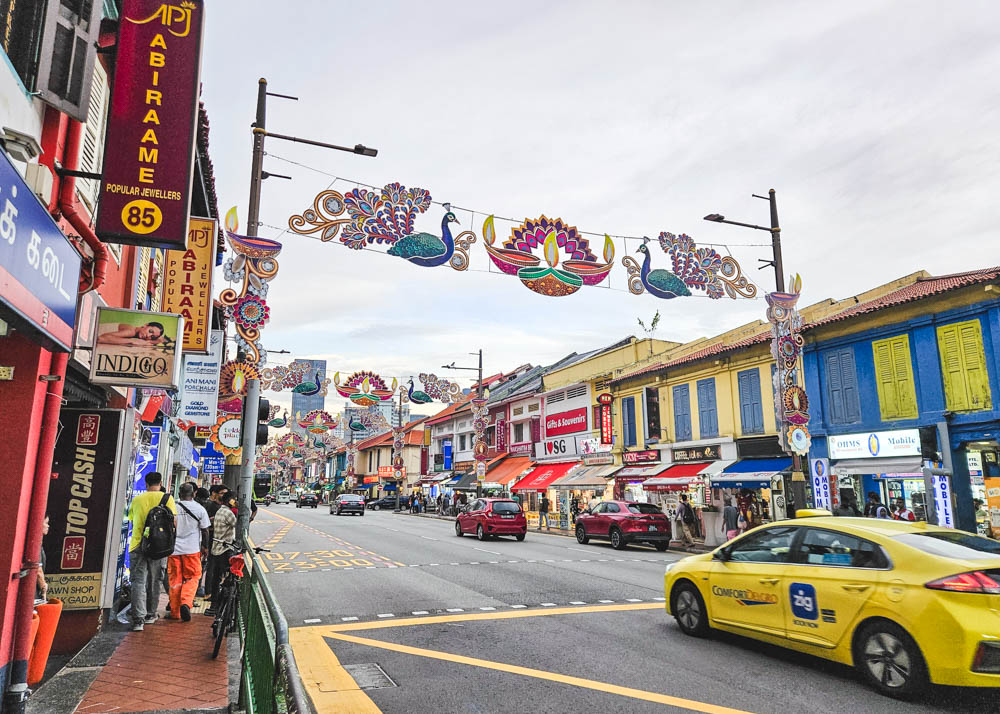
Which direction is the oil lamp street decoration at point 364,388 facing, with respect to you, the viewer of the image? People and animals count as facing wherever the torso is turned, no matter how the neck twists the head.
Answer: facing the viewer

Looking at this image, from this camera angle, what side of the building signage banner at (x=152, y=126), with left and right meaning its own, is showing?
front

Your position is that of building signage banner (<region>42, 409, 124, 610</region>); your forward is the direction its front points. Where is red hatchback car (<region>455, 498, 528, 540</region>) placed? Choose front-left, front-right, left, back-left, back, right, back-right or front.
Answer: back-left

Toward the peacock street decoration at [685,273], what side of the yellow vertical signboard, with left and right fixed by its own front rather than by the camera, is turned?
left

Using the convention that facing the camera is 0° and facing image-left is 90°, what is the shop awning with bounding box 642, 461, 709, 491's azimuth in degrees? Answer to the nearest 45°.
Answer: approximately 45°

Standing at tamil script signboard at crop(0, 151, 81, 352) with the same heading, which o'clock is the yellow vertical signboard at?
The yellow vertical signboard is roughly at 8 o'clock from the tamil script signboard.

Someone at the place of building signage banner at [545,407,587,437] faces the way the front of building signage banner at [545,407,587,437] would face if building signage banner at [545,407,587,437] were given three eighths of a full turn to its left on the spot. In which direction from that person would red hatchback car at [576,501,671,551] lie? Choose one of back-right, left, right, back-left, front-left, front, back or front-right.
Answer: right

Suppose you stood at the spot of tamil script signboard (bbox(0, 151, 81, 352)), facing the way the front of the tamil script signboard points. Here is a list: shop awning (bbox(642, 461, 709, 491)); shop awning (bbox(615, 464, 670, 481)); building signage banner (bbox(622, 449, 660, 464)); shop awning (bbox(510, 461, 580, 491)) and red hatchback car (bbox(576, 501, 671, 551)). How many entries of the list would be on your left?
5

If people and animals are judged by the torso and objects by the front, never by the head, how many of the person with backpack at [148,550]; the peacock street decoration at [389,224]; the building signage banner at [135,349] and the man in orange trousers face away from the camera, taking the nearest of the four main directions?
2

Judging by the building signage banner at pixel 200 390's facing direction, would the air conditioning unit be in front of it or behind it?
in front

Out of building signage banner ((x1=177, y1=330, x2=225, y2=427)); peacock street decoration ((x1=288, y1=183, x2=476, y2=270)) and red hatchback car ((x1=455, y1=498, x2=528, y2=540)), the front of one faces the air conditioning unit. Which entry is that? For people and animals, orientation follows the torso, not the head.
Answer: the building signage banner

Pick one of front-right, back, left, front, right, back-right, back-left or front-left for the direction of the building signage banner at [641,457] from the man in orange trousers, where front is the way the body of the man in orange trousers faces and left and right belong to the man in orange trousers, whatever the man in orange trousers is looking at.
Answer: front-right

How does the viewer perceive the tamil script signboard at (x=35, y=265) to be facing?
facing the viewer and to the right of the viewer

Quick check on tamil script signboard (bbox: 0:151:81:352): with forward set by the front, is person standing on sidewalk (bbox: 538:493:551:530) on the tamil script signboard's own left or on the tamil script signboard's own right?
on the tamil script signboard's own left

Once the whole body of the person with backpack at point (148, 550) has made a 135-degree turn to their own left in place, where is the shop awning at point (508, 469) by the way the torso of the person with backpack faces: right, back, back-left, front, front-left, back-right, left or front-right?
back

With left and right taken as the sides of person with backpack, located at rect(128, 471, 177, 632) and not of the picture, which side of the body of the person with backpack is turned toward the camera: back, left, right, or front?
back

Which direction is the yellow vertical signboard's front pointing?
toward the camera
